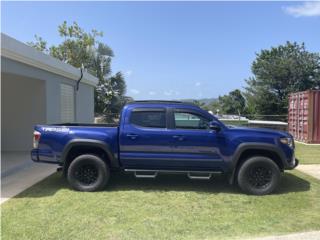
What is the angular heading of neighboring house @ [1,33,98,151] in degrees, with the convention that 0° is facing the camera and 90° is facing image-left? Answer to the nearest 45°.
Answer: approximately 315°

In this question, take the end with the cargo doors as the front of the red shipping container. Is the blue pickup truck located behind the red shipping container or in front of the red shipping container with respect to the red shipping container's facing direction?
in front

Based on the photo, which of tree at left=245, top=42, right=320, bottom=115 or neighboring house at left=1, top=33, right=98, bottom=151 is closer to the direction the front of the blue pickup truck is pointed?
the tree

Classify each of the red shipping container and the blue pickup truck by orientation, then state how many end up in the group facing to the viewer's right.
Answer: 1

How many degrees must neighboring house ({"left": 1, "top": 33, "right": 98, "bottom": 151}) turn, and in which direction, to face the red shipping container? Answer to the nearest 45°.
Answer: approximately 45° to its left

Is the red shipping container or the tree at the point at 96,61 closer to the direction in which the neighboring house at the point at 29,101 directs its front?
the red shipping container

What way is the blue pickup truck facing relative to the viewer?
to the viewer's right

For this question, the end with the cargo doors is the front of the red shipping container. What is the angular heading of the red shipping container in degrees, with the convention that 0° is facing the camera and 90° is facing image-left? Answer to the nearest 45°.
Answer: approximately 45°

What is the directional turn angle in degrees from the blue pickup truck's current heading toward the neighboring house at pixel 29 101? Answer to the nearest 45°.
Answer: approximately 135° to its left

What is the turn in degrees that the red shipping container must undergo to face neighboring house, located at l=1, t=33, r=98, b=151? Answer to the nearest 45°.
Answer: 0° — it already faces it

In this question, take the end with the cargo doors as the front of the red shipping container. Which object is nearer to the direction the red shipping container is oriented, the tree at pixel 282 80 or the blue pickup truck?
the blue pickup truck

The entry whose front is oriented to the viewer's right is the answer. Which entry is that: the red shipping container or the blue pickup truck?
the blue pickup truck

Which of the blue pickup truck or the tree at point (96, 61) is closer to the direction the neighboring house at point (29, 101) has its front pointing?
the blue pickup truck

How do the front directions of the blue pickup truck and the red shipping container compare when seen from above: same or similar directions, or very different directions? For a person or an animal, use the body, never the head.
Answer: very different directions
